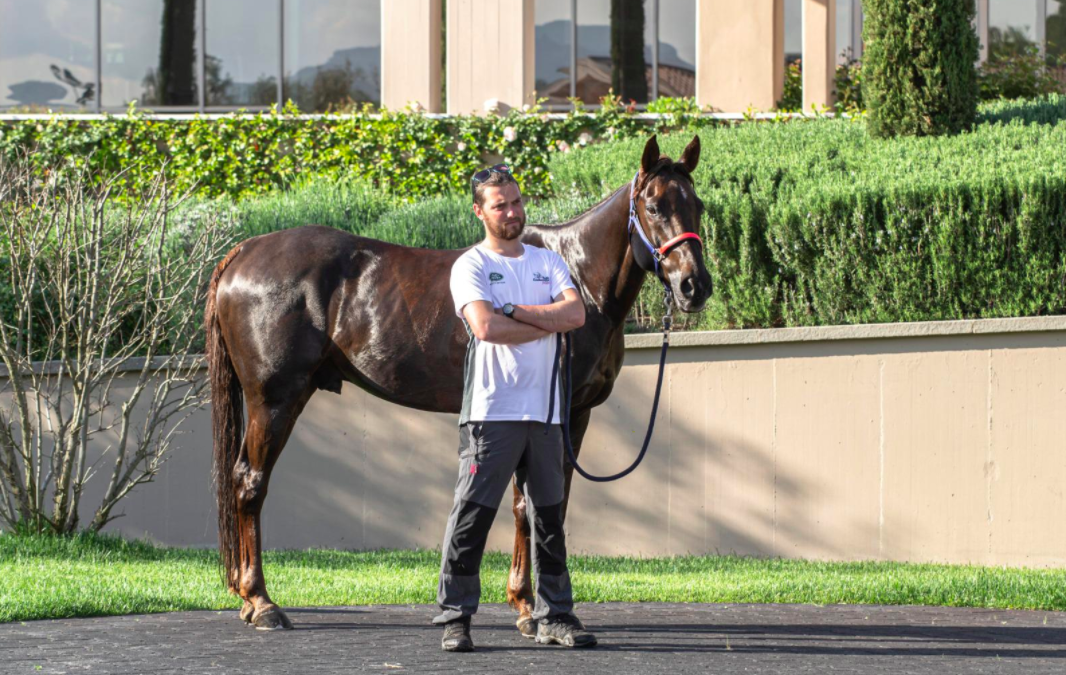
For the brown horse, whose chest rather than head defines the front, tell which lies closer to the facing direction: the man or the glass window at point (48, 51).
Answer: the man

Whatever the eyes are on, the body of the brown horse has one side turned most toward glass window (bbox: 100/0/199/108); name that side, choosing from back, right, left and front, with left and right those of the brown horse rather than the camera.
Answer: left

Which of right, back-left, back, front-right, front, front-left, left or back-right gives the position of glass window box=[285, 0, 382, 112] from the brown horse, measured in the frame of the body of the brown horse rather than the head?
left

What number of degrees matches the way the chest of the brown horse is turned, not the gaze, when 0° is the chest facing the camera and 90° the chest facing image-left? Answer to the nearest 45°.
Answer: approximately 270°

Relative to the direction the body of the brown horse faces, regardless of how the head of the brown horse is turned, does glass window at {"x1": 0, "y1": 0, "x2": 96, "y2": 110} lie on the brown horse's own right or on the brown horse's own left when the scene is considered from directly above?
on the brown horse's own left

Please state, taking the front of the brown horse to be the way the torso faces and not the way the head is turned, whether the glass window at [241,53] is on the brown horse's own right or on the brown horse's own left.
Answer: on the brown horse's own left

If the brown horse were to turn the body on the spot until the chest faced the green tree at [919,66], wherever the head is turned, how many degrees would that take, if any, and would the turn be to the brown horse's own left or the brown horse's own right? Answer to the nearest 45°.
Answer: approximately 45° to the brown horse's own left

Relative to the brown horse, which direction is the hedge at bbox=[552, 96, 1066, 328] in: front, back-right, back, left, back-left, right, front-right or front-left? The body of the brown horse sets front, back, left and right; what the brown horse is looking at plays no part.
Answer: front-left

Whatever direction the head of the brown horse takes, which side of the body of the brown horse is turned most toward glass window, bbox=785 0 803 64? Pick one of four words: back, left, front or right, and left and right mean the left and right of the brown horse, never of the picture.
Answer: left

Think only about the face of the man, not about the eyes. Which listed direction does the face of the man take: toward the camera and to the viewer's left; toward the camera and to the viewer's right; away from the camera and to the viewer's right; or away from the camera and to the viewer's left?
toward the camera and to the viewer's right

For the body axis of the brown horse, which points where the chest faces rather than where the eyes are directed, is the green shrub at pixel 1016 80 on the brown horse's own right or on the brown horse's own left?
on the brown horse's own left
